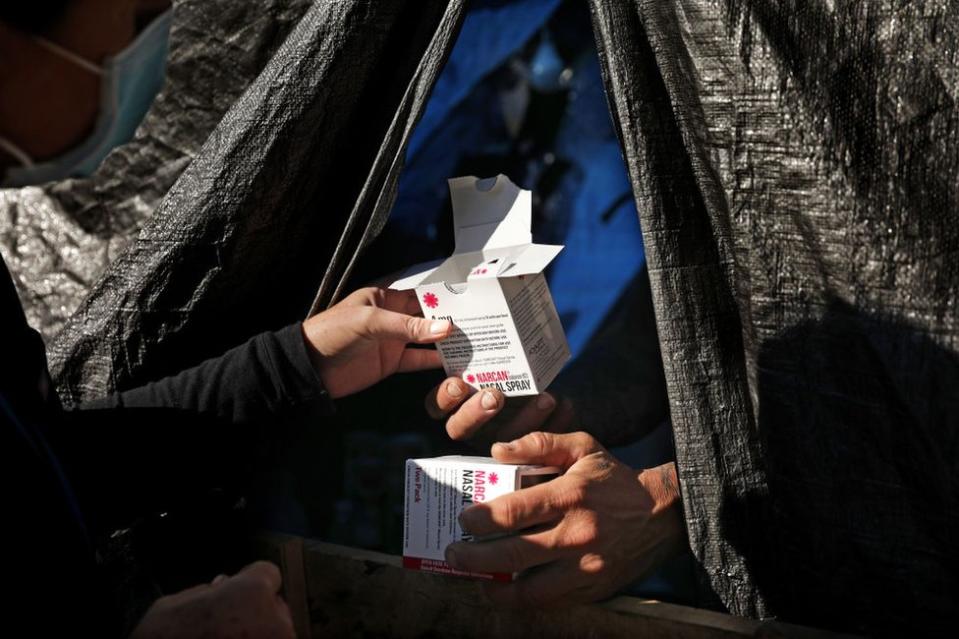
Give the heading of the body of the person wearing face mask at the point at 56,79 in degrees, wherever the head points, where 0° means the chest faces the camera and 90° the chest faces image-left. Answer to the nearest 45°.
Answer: approximately 270°

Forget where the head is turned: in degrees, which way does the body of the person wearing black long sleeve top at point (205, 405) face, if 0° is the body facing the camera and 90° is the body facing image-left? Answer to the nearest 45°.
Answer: approximately 270°

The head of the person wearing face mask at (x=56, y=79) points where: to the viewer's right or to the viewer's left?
to the viewer's right

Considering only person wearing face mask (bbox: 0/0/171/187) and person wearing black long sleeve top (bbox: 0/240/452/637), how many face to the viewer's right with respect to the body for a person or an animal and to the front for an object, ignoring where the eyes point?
2
